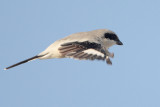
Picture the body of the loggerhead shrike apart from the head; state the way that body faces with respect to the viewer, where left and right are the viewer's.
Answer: facing to the right of the viewer
